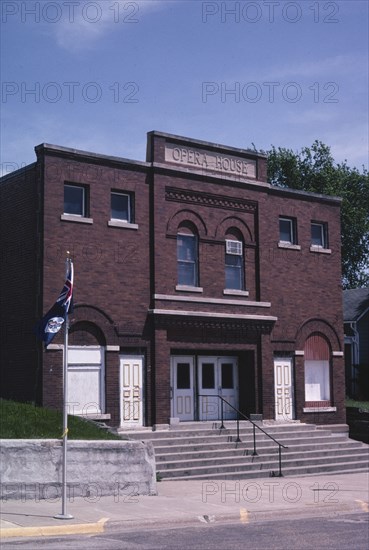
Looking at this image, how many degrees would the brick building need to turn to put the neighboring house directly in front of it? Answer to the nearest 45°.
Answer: approximately 90° to its left

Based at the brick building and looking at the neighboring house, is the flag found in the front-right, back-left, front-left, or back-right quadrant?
back-right

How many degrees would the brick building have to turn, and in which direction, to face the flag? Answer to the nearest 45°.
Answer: approximately 45° to its right

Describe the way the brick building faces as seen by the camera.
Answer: facing the viewer and to the right of the viewer

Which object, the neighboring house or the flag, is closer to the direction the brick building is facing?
the flag
